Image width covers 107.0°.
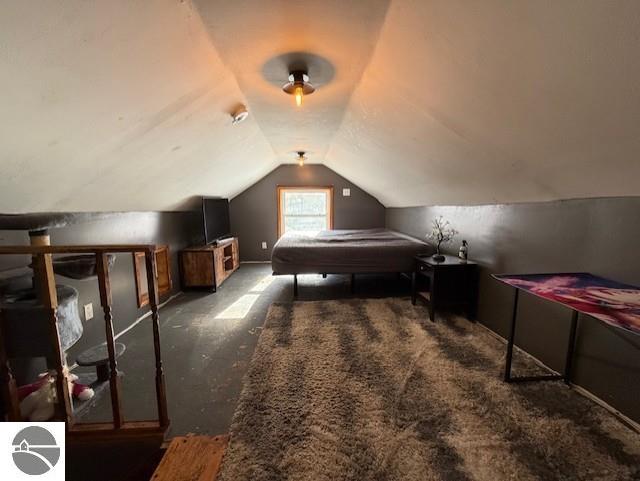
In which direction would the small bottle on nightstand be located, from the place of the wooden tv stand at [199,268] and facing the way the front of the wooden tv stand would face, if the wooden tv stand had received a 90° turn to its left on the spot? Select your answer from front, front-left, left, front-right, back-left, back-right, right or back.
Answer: back-right

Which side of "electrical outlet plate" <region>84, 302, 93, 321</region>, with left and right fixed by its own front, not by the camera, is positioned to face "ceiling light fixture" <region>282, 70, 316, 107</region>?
front

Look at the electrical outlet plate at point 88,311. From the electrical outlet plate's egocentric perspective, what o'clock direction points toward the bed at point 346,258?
The bed is roughly at 11 o'clock from the electrical outlet plate.

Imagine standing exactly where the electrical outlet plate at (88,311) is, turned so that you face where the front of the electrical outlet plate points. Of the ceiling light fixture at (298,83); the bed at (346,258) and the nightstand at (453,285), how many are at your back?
0

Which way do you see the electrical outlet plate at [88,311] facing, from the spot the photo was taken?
facing the viewer and to the right of the viewer

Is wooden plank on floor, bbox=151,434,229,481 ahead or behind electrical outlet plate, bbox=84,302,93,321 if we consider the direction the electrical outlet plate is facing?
ahead

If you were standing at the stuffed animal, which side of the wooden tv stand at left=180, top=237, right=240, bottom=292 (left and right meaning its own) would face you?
right

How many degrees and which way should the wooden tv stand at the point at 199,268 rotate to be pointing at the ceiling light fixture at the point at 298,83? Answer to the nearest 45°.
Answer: approximately 90° to its right

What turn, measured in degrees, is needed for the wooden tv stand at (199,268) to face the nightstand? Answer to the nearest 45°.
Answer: approximately 45° to its right

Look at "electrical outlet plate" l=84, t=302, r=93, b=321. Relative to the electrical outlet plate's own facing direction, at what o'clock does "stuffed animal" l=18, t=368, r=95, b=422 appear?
The stuffed animal is roughly at 2 o'clock from the electrical outlet plate.

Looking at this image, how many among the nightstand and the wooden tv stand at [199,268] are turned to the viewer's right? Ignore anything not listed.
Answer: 1

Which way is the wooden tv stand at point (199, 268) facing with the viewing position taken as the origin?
facing to the right of the viewer

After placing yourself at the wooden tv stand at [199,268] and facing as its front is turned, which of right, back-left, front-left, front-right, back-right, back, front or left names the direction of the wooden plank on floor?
right
